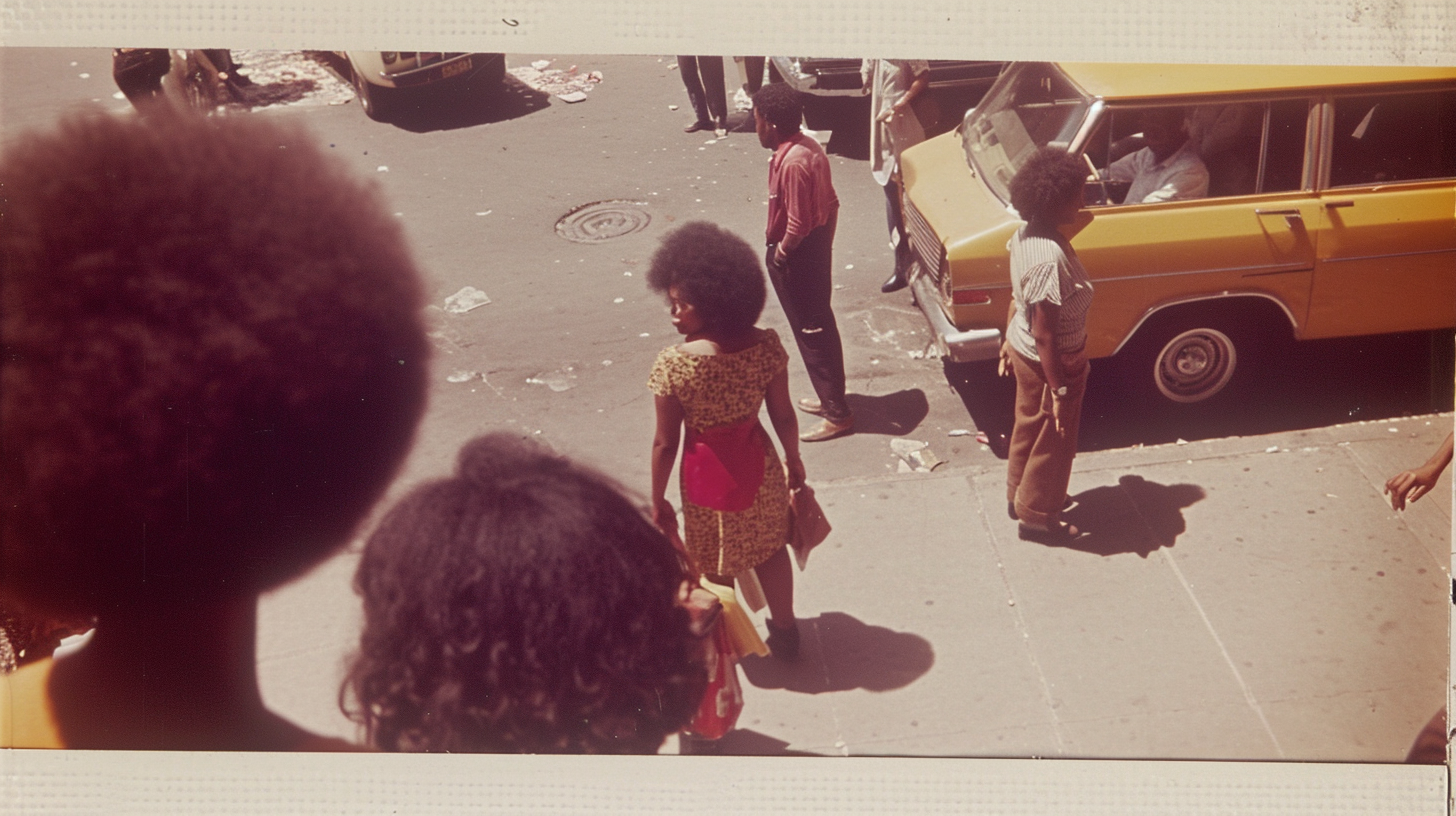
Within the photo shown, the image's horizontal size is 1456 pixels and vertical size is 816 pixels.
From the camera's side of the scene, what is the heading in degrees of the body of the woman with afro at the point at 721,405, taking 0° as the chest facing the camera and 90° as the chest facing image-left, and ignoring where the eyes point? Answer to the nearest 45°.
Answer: approximately 180°

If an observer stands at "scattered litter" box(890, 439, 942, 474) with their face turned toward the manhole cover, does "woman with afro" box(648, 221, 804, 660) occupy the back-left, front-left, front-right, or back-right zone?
back-left

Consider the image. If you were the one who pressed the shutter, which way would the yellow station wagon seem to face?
facing to the left of the viewer

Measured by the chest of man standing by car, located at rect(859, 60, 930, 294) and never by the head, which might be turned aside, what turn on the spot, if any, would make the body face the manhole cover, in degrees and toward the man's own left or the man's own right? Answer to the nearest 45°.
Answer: approximately 45° to the man's own right

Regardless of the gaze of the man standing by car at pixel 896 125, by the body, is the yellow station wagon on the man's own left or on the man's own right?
on the man's own left

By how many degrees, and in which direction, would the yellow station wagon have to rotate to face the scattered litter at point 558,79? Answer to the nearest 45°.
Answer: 0° — it already faces it
